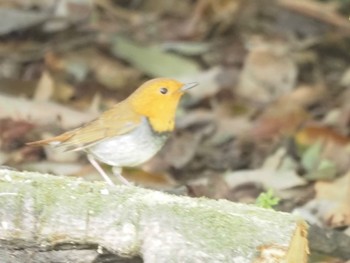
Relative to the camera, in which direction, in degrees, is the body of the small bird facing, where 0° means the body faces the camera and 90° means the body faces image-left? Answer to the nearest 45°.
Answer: approximately 270°

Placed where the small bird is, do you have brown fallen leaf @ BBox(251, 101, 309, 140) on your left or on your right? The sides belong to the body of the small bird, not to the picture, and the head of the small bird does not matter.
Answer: on your left

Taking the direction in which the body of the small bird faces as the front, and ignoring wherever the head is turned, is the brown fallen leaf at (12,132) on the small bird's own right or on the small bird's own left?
on the small bird's own left

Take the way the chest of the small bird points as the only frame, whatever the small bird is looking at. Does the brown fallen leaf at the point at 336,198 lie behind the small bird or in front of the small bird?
in front

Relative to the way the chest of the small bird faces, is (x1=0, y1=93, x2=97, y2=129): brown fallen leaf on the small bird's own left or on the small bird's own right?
on the small bird's own left
